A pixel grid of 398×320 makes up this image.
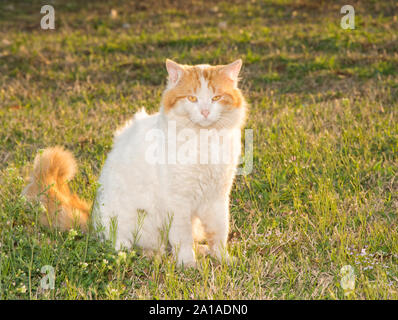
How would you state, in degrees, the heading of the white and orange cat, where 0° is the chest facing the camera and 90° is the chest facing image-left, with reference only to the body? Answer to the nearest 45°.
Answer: approximately 315°
